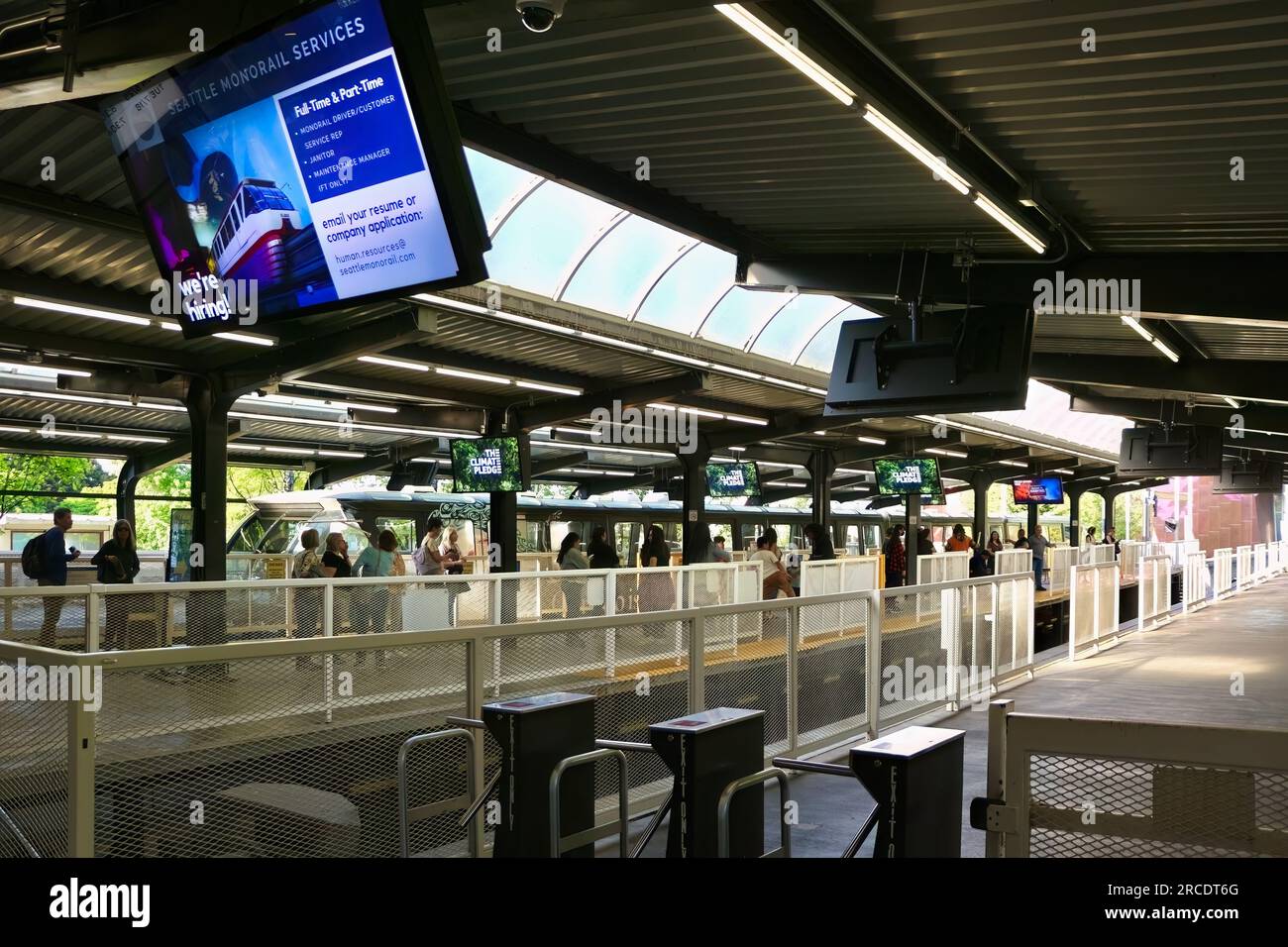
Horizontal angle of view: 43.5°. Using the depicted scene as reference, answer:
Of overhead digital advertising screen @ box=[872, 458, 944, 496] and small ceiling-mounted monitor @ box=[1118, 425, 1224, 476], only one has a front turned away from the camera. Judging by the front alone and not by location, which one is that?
the small ceiling-mounted monitor

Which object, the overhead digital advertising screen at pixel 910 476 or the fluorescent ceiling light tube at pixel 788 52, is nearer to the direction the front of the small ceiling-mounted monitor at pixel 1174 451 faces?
the overhead digital advertising screen

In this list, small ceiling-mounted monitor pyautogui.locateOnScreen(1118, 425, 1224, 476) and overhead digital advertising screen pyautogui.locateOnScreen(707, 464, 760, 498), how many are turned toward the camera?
1

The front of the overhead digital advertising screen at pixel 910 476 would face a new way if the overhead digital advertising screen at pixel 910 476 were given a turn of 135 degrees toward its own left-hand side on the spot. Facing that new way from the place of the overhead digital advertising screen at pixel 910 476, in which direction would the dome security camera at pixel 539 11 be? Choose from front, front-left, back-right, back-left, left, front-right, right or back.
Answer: back-right

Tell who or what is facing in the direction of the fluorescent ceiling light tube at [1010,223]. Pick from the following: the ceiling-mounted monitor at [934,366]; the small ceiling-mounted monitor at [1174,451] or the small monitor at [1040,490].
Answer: the small monitor at [1040,490]

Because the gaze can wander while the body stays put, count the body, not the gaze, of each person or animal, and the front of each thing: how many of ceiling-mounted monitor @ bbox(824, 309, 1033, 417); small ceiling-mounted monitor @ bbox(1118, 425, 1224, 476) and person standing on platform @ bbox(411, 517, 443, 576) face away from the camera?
2

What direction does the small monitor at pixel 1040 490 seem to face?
toward the camera

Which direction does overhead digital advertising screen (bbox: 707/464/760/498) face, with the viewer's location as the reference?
facing the viewer

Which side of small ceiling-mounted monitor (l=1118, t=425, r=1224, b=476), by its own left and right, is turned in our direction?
back

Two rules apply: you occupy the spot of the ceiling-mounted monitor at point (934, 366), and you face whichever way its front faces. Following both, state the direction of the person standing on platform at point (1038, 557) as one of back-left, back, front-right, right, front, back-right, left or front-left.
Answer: front

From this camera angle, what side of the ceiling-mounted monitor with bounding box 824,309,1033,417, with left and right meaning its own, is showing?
back

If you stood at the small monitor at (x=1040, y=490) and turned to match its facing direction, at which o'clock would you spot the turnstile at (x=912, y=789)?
The turnstile is roughly at 12 o'clock from the small monitor.

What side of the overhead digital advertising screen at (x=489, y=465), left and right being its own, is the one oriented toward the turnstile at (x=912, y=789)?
front
